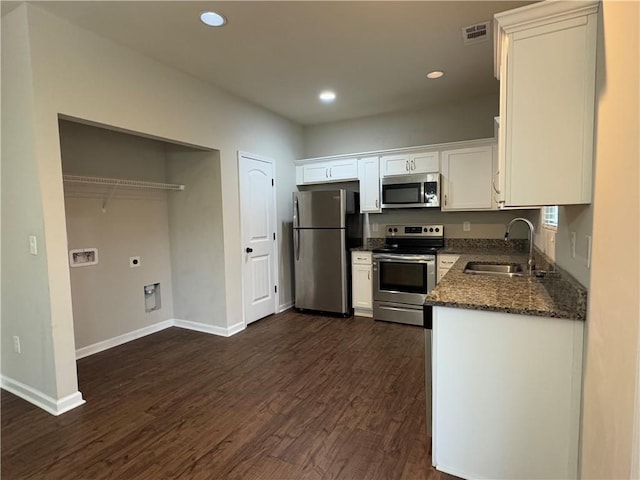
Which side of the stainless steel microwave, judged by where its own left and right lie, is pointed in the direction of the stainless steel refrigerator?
right

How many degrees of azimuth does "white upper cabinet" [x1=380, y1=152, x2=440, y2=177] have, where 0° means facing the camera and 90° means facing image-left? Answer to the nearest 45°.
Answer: approximately 0°

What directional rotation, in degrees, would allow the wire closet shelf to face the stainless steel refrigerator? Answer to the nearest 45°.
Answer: approximately 45° to its left

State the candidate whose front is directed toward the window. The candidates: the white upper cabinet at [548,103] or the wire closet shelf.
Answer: the wire closet shelf

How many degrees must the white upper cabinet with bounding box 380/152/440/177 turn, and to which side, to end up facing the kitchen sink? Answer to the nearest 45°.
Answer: approximately 45° to its left

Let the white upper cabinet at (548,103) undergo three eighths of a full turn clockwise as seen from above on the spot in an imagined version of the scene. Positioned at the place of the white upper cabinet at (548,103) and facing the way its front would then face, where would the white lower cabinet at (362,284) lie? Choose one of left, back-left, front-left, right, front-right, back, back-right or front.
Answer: left

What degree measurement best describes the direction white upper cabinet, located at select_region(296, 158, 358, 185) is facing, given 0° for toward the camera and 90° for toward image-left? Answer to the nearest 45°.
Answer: approximately 0°

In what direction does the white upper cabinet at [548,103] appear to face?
to the viewer's left
